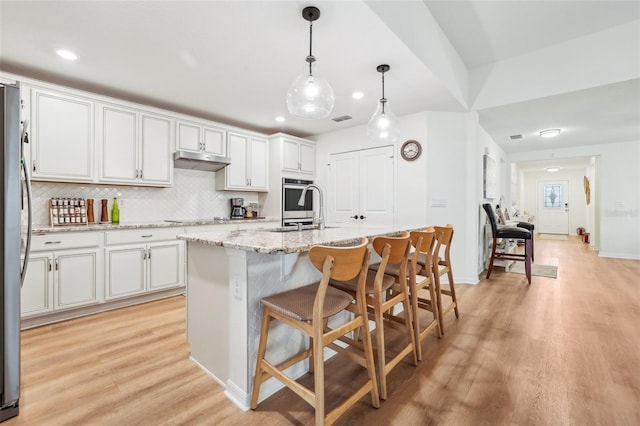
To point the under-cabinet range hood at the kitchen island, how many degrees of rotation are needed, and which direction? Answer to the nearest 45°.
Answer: approximately 45° to its right

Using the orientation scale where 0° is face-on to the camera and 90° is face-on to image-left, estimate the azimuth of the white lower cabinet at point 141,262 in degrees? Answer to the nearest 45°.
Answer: approximately 315°

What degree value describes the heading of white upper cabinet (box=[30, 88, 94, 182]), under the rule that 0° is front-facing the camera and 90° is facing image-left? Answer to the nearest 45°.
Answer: approximately 315°

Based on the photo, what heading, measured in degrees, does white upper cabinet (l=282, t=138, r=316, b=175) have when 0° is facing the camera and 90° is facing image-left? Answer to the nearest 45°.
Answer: approximately 315°

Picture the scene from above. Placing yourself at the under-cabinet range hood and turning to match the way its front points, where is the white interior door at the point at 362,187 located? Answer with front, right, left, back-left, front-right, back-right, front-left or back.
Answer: front-left

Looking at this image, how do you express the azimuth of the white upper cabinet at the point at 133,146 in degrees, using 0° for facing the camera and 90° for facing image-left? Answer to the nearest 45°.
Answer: approximately 315°

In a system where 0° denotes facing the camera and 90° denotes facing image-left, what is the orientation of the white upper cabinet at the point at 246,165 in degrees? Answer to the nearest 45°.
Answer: approximately 315°

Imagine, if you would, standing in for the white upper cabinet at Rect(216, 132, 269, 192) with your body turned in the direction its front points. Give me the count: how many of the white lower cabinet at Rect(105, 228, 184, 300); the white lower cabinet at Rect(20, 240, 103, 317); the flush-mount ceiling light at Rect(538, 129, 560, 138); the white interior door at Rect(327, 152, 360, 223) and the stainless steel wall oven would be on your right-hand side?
2

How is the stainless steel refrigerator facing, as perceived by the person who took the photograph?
facing to the right of the viewer

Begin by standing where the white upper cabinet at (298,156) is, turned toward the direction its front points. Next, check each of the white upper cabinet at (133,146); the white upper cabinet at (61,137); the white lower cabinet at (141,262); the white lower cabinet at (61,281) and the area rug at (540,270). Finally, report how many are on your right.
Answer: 4

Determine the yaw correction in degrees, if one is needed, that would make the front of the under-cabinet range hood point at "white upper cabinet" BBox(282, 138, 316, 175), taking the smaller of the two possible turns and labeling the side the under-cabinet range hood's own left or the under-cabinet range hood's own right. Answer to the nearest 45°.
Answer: approximately 45° to the under-cabinet range hood's own left

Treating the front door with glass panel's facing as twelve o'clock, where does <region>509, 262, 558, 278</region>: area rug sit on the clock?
The area rug is roughly at 12 o'clock from the front door with glass panel.

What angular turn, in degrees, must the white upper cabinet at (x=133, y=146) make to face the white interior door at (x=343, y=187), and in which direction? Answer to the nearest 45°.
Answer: approximately 45° to its left

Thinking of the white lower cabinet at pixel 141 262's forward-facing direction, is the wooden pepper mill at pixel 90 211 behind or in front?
behind

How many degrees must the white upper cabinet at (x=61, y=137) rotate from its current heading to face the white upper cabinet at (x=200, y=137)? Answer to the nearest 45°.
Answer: approximately 45° to its left
